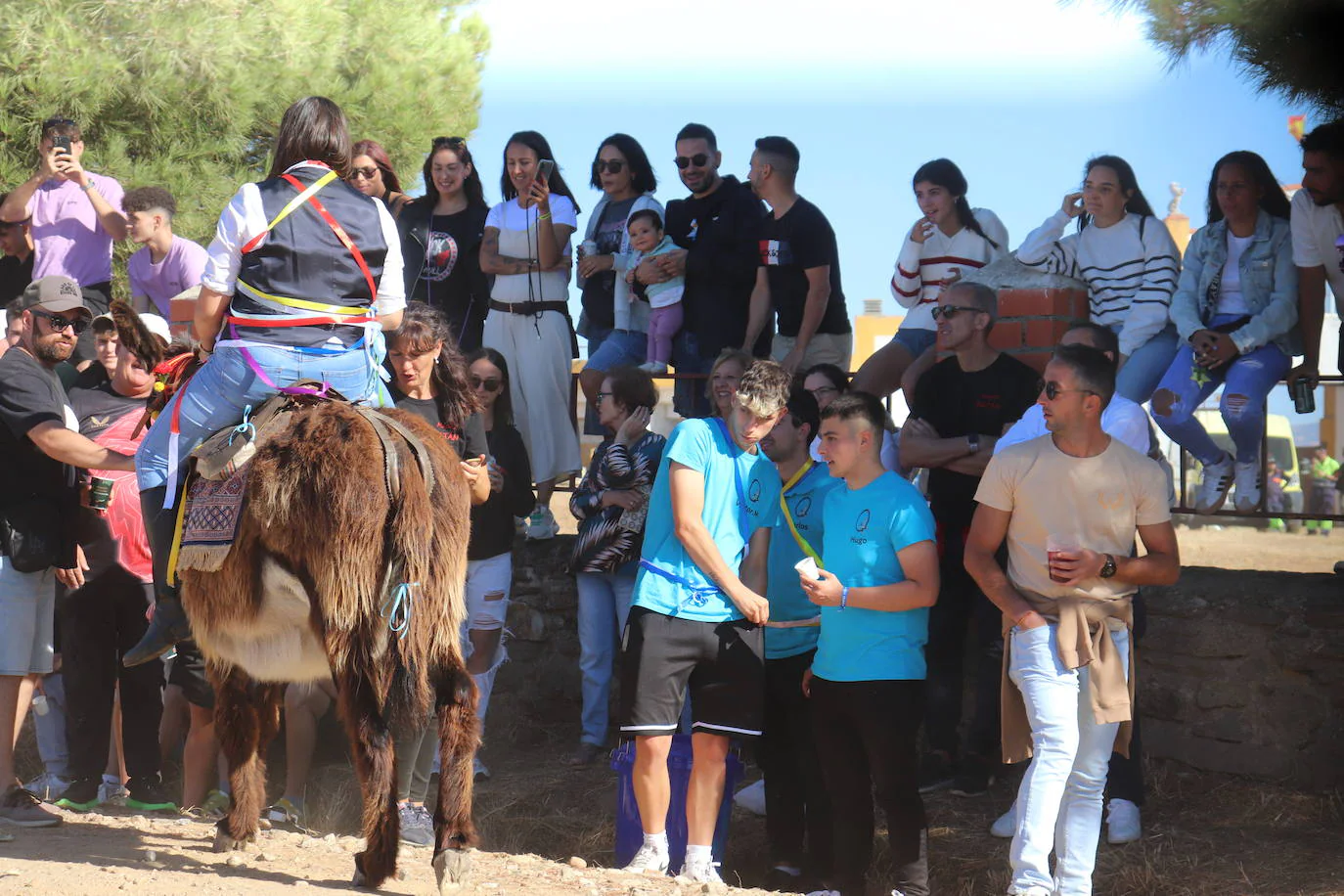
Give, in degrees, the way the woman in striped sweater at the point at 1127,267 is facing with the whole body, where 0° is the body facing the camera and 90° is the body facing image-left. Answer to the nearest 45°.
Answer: approximately 45°

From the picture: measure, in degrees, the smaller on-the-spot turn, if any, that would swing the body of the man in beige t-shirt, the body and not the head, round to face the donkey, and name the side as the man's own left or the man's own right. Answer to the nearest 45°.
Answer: approximately 45° to the man's own right

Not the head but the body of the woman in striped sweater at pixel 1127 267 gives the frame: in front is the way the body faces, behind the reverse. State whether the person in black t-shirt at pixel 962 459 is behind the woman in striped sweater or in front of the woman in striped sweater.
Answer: in front

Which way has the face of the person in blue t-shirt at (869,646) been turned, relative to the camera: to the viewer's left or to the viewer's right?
to the viewer's left

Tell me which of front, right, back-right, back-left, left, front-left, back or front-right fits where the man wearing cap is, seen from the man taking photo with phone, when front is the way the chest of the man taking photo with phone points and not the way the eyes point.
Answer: front

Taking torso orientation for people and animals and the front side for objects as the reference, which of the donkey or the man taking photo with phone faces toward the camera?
the man taking photo with phone

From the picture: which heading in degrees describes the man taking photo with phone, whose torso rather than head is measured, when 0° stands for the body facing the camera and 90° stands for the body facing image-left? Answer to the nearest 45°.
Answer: approximately 0°

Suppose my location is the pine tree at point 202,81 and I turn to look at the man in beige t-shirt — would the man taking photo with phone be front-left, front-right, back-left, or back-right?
front-right

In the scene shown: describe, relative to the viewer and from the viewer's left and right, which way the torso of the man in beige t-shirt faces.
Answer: facing the viewer

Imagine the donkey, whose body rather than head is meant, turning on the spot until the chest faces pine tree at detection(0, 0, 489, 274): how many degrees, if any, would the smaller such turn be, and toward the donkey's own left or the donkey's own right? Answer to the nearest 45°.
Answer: approximately 45° to the donkey's own right

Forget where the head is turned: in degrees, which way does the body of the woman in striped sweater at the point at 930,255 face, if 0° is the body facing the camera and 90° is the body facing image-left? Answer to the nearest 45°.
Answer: approximately 45°

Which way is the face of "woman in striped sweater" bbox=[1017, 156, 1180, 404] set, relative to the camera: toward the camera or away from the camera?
toward the camera

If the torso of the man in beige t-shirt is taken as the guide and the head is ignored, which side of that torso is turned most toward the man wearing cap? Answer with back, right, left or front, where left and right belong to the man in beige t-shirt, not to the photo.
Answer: right

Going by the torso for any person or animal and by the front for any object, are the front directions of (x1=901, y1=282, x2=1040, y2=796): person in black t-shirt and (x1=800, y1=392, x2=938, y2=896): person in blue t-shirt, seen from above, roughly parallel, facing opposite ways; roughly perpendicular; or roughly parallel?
roughly parallel

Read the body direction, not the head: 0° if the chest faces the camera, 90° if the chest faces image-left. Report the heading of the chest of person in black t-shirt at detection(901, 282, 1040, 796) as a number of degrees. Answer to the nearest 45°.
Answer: approximately 45°

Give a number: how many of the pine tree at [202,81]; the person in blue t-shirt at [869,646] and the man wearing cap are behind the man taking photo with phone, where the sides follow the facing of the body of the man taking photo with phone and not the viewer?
1

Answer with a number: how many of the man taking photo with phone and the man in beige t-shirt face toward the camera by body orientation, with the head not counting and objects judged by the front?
2

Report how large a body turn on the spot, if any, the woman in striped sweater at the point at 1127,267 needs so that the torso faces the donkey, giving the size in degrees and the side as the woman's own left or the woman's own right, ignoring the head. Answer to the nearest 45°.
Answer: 0° — they already face it

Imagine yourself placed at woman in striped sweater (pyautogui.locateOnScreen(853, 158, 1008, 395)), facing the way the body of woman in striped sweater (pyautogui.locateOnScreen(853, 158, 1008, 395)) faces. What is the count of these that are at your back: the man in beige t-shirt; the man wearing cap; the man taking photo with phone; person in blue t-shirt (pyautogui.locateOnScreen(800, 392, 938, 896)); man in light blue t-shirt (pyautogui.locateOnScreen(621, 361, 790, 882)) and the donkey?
0

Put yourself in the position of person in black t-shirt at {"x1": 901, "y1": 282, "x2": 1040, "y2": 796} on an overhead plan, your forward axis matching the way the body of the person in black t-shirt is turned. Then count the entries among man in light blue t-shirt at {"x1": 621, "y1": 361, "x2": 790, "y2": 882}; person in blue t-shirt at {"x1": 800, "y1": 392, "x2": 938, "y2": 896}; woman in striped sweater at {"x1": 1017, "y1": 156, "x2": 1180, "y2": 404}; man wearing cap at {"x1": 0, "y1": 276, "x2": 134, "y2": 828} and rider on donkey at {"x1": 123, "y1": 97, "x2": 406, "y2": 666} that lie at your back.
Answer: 1
